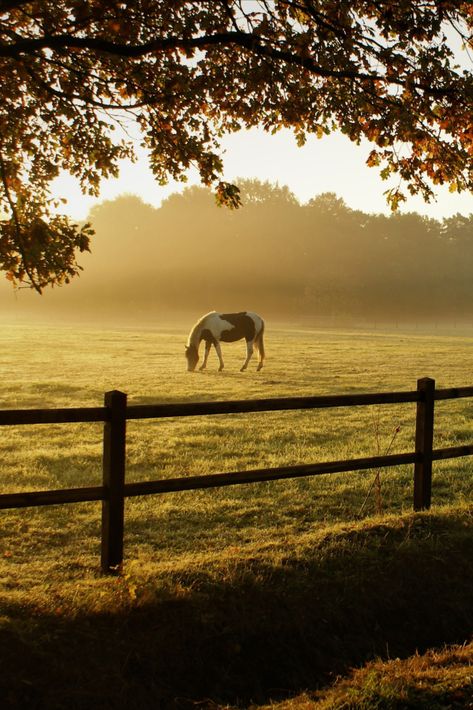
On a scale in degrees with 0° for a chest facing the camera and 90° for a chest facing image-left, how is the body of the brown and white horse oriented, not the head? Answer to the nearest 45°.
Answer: approximately 90°
